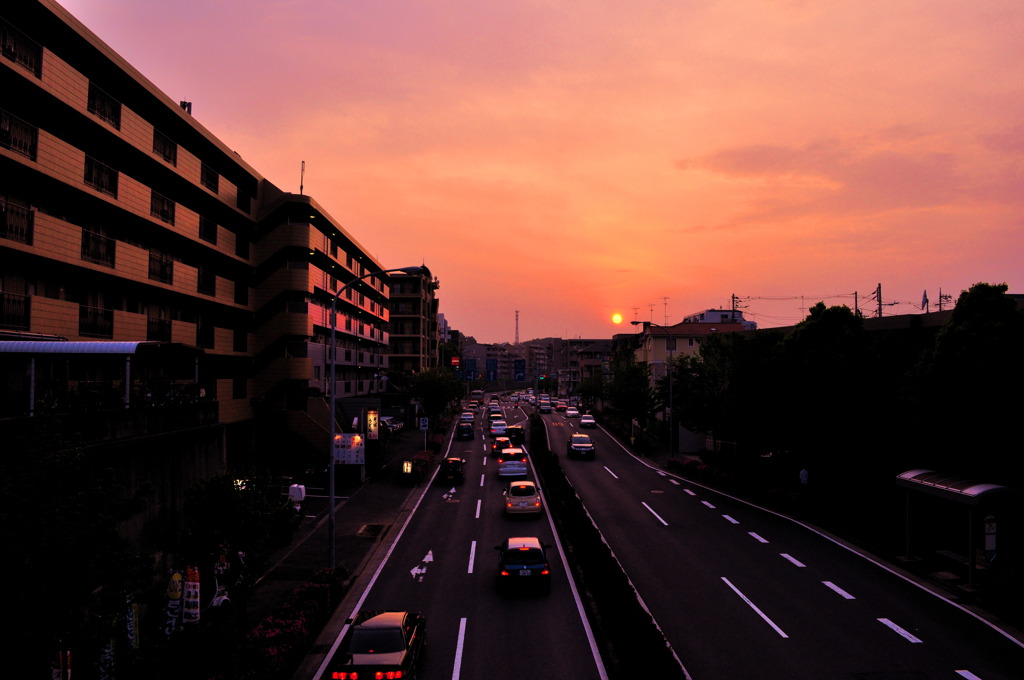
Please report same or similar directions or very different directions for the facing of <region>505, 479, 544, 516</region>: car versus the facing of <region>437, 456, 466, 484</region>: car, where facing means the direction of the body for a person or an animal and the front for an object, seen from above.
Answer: same or similar directions

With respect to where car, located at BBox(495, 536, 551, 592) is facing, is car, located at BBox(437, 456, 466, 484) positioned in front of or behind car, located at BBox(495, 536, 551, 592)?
in front

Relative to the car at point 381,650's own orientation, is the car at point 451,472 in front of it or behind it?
in front

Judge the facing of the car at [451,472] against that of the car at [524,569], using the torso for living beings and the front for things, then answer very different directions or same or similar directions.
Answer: same or similar directions

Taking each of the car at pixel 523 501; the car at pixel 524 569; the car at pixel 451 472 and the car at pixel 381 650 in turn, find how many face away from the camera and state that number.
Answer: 4

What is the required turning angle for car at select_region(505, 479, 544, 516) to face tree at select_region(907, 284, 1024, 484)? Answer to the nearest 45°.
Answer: approximately 135° to its right

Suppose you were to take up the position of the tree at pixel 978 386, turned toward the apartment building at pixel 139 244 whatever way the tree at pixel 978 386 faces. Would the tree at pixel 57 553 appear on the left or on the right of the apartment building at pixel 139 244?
left

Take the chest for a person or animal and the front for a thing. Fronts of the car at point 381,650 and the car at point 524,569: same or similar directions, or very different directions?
same or similar directions

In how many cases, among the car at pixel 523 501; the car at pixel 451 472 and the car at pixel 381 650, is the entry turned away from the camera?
3

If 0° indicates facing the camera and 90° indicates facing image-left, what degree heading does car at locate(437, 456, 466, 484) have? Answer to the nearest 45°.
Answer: approximately 180°

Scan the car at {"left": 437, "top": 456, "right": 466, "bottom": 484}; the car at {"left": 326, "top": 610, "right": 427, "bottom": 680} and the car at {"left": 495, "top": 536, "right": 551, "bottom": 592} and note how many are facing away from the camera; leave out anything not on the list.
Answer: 3

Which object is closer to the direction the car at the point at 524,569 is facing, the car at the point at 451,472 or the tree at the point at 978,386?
the car

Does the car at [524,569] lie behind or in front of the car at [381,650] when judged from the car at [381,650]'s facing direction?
in front

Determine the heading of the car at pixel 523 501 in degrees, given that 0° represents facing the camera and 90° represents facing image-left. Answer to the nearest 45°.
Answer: approximately 180°

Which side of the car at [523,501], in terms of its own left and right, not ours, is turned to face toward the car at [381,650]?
back

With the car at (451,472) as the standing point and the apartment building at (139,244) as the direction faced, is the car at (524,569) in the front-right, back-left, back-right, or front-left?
front-left

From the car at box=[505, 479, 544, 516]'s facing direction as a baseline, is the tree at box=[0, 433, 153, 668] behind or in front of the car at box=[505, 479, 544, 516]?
behind

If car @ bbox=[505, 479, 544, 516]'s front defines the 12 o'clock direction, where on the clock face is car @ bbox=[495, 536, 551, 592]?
car @ bbox=[495, 536, 551, 592] is roughly at 6 o'clock from car @ bbox=[505, 479, 544, 516].

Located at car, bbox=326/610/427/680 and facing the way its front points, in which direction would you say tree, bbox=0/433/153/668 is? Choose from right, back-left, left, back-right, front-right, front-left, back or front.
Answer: back-left

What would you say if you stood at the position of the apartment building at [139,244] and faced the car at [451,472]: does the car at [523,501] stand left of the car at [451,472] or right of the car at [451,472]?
right

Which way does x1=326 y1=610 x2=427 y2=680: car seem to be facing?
away from the camera
